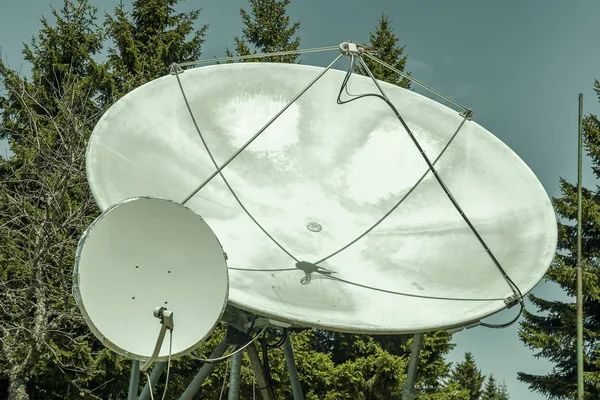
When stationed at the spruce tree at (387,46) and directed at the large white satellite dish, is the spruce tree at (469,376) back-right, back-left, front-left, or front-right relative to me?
back-left

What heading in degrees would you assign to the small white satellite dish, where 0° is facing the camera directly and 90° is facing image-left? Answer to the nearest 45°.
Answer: approximately 0°

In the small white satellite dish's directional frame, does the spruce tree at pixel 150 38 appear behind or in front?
behind

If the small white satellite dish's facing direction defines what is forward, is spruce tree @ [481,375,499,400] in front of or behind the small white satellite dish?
behind

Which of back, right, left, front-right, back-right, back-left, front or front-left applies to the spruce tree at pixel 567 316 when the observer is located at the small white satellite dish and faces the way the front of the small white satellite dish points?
back-left

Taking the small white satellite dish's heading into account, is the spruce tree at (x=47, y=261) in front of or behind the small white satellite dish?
behind
